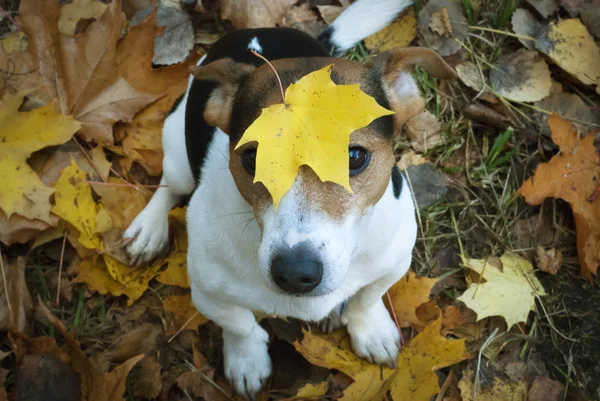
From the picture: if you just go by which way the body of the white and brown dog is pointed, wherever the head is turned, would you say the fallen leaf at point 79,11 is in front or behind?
behind

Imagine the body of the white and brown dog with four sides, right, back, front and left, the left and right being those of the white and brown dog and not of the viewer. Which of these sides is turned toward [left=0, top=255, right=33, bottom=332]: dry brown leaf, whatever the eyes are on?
right

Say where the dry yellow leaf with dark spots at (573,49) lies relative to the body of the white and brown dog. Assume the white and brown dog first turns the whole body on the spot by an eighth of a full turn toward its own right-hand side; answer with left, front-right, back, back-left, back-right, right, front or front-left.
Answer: back

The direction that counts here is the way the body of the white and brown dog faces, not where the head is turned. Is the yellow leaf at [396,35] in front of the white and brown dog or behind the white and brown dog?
behind

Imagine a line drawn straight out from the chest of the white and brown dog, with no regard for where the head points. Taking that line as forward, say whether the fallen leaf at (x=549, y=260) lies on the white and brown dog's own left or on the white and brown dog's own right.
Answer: on the white and brown dog's own left

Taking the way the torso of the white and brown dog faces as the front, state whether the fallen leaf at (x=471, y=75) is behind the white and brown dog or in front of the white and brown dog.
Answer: behind

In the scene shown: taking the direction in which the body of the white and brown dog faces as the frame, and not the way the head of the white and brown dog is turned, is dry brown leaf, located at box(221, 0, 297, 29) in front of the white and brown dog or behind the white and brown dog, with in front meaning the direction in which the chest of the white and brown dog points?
behind

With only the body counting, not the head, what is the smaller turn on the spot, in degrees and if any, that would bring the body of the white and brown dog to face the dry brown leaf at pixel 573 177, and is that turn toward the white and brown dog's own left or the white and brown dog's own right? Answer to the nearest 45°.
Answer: approximately 135° to the white and brown dog's own left

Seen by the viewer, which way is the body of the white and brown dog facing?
toward the camera

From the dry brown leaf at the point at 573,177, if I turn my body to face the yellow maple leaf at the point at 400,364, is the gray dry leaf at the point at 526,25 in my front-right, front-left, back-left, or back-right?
back-right
